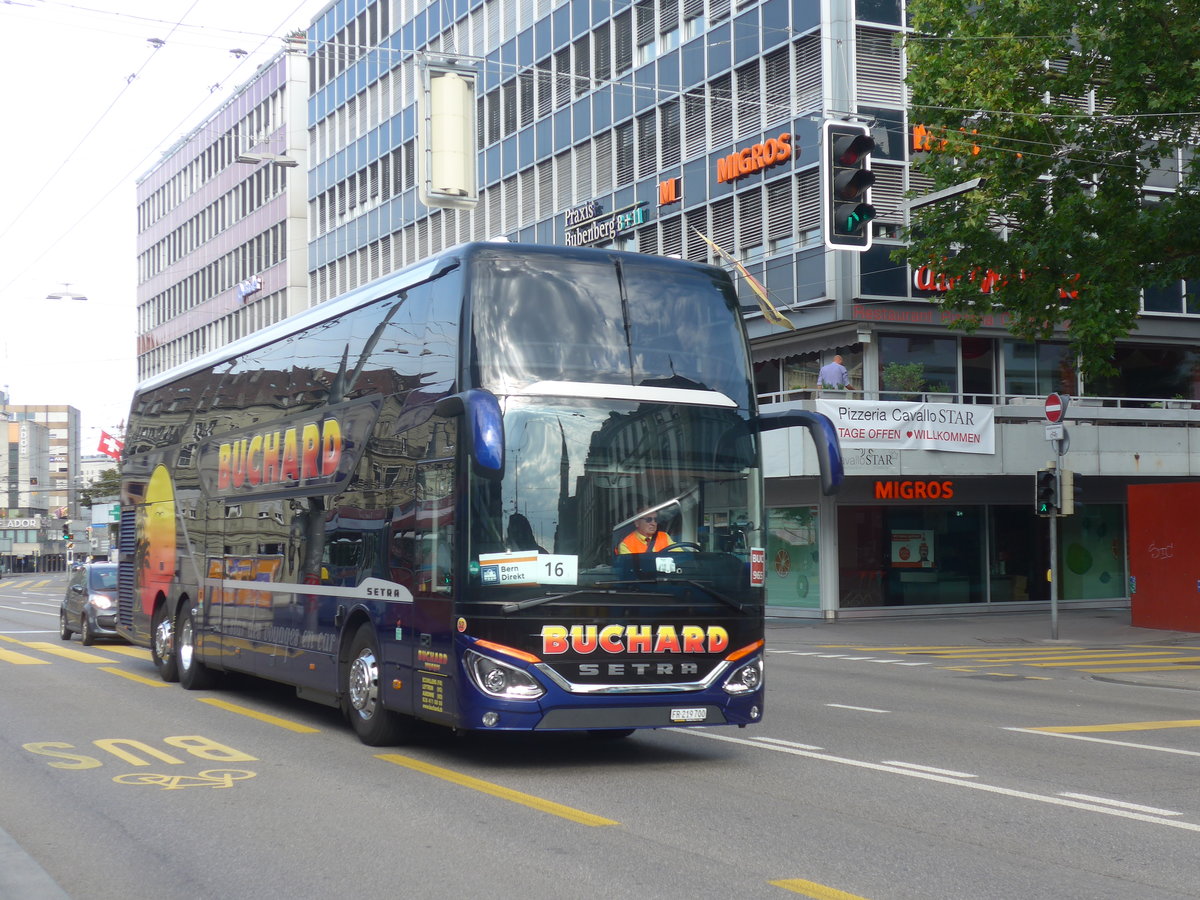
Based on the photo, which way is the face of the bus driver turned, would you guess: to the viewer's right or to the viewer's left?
to the viewer's right

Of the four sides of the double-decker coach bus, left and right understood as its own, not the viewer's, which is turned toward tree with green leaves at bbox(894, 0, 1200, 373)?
left

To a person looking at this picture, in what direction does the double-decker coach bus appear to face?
facing the viewer and to the right of the viewer

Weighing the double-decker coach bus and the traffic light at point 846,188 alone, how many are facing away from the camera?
0

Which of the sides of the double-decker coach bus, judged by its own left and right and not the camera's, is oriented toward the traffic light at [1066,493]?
left

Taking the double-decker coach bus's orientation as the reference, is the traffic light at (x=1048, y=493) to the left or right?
on its left

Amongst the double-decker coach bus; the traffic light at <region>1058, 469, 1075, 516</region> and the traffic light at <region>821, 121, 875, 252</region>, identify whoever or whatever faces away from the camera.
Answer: the traffic light at <region>1058, 469, 1075, 516</region>

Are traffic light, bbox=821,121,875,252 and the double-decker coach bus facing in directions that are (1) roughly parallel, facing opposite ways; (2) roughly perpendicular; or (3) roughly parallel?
roughly parallel
